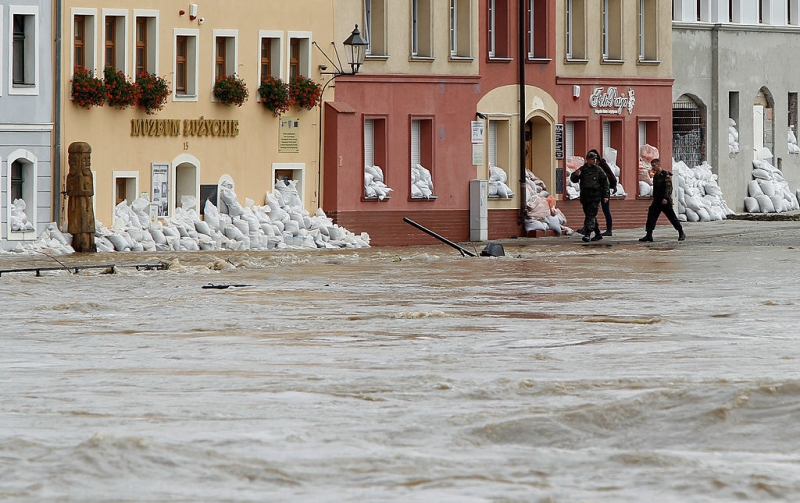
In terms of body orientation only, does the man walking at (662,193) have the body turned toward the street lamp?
yes

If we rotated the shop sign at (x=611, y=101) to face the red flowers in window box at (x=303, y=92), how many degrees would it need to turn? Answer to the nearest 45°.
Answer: approximately 45° to its right

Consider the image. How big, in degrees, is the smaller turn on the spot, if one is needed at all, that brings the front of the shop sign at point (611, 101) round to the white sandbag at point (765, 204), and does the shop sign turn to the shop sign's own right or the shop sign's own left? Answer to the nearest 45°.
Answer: approximately 135° to the shop sign's own left

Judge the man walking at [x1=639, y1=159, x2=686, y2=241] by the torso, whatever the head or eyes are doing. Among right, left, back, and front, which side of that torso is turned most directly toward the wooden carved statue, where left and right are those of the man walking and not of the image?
front

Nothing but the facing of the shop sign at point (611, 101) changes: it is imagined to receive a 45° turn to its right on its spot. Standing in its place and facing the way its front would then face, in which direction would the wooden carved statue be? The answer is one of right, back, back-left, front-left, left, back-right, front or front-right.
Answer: front

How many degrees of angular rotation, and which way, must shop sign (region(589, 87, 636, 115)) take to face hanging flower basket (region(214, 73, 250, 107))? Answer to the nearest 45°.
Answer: approximately 45° to its right

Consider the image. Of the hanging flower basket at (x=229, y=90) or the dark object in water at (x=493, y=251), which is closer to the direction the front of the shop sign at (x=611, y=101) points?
the dark object in water

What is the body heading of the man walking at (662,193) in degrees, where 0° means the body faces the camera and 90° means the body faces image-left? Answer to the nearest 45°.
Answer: approximately 90°

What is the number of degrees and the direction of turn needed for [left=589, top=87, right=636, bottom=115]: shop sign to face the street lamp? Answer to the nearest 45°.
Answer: approximately 45° to its right

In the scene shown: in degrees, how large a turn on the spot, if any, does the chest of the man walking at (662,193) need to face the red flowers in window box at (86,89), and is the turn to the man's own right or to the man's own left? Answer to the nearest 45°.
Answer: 0° — they already face it

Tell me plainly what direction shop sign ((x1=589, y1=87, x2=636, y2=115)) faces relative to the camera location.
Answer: facing the viewer
